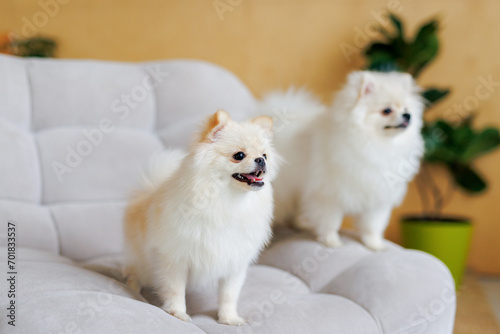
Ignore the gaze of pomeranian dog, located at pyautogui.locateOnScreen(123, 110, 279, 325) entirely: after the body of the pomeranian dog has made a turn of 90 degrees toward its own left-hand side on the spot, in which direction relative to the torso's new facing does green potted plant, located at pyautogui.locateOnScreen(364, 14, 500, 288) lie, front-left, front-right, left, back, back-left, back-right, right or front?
front

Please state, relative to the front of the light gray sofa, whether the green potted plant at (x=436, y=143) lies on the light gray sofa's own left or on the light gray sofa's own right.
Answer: on the light gray sofa's own left

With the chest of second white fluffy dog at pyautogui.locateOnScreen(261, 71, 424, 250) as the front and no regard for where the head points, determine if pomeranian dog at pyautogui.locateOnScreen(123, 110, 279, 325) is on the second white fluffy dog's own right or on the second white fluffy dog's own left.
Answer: on the second white fluffy dog's own right

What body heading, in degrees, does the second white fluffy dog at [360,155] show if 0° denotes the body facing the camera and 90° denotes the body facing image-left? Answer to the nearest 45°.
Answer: approximately 315°

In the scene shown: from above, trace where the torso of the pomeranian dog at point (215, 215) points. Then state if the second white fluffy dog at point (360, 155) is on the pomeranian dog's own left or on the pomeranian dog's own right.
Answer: on the pomeranian dog's own left

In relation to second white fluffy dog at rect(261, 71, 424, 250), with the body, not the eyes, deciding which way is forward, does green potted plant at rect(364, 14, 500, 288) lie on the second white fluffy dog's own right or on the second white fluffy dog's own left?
on the second white fluffy dog's own left

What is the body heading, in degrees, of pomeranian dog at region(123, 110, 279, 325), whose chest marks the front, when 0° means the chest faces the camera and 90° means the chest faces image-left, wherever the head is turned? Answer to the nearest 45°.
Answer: approximately 315°
